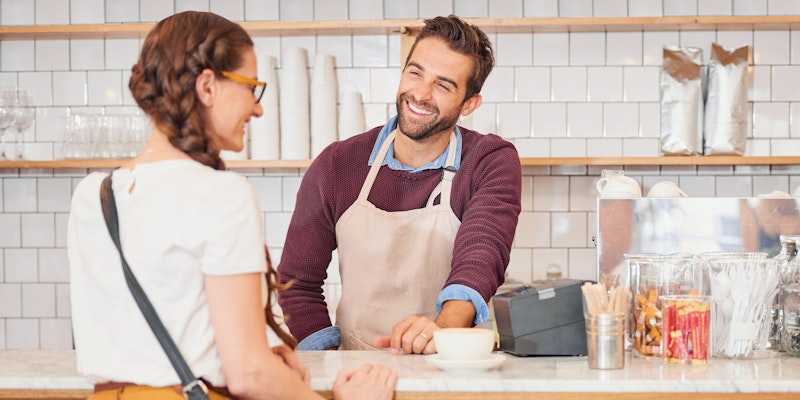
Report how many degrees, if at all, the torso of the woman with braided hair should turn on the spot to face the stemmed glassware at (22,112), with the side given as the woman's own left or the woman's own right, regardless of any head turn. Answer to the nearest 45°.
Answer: approximately 45° to the woman's own left

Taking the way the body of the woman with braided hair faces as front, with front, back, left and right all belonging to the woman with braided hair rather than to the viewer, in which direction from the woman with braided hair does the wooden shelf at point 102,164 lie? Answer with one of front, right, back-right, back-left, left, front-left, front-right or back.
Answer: front-left

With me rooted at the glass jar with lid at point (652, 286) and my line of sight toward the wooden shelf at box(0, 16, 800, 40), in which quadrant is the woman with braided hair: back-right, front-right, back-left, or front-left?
back-left

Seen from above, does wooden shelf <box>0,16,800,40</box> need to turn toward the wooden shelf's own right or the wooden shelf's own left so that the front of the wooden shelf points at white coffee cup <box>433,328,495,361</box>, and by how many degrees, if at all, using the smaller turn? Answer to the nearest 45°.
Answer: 0° — it already faces it

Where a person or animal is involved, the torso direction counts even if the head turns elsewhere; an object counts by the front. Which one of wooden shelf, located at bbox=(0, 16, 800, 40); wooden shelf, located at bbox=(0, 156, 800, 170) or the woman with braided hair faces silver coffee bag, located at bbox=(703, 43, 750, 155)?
the woman with braided hair

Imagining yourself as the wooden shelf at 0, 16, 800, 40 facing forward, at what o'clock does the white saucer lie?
The white saucer is roughly at 12 o'clock from the wooden shelf.

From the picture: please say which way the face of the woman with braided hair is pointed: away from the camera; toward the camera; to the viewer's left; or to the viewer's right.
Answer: to the viewer's right

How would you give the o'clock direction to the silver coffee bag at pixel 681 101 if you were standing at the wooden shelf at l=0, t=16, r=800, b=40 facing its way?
The silver coffee bag is roughly at 9 o'clock from the wooden shelf.

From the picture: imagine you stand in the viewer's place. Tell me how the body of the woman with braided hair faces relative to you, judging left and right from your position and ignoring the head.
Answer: facing away from the viewer and to the right of the viewer

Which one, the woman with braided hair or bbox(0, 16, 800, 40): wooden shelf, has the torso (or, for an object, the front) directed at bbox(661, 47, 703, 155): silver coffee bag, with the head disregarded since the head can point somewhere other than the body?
the woman with braided hair

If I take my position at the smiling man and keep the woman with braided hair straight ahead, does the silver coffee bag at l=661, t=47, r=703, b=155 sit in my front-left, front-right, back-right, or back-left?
back-left

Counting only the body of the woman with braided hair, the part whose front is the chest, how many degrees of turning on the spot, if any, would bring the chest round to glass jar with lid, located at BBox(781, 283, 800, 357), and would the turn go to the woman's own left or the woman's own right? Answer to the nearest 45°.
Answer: approximately 45° to the woman's own right

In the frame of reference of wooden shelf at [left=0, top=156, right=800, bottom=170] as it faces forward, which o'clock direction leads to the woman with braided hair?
The woman with braided hair is roughly at 1 o'clock from the wooden shelf.
